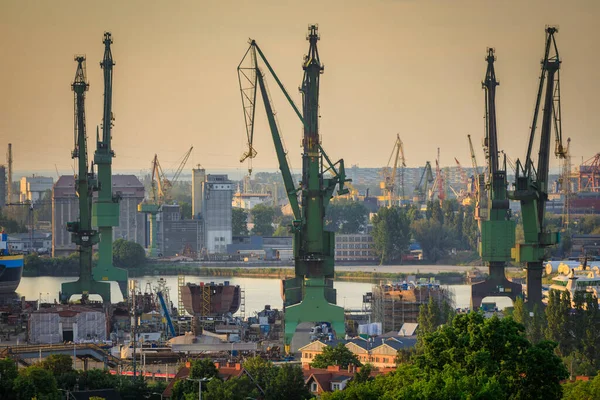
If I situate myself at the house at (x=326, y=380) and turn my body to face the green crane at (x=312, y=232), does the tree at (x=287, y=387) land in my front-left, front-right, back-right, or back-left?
back-left

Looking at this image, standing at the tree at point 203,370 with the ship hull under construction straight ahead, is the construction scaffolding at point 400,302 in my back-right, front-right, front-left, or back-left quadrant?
front-right

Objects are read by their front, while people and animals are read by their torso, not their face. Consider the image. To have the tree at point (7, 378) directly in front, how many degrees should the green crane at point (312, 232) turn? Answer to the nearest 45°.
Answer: approximately 45° to its left

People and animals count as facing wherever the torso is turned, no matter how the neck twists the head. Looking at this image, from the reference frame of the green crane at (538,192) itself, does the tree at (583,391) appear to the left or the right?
on its right

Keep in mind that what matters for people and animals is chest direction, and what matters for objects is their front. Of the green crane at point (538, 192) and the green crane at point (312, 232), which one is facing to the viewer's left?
the green crane at point (312, 232)

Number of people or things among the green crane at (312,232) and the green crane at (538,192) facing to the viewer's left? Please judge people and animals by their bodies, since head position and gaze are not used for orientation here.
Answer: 1

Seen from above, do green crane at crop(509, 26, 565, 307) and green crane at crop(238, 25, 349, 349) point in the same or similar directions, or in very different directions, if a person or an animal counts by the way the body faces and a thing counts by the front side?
very different directions

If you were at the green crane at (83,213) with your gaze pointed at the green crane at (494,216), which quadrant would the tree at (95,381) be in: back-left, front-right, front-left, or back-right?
front-right

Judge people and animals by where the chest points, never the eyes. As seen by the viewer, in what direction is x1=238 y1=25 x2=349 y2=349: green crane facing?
to the viewer's left

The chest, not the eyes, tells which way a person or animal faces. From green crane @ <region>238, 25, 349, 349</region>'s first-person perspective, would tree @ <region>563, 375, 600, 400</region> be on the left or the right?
on its left
